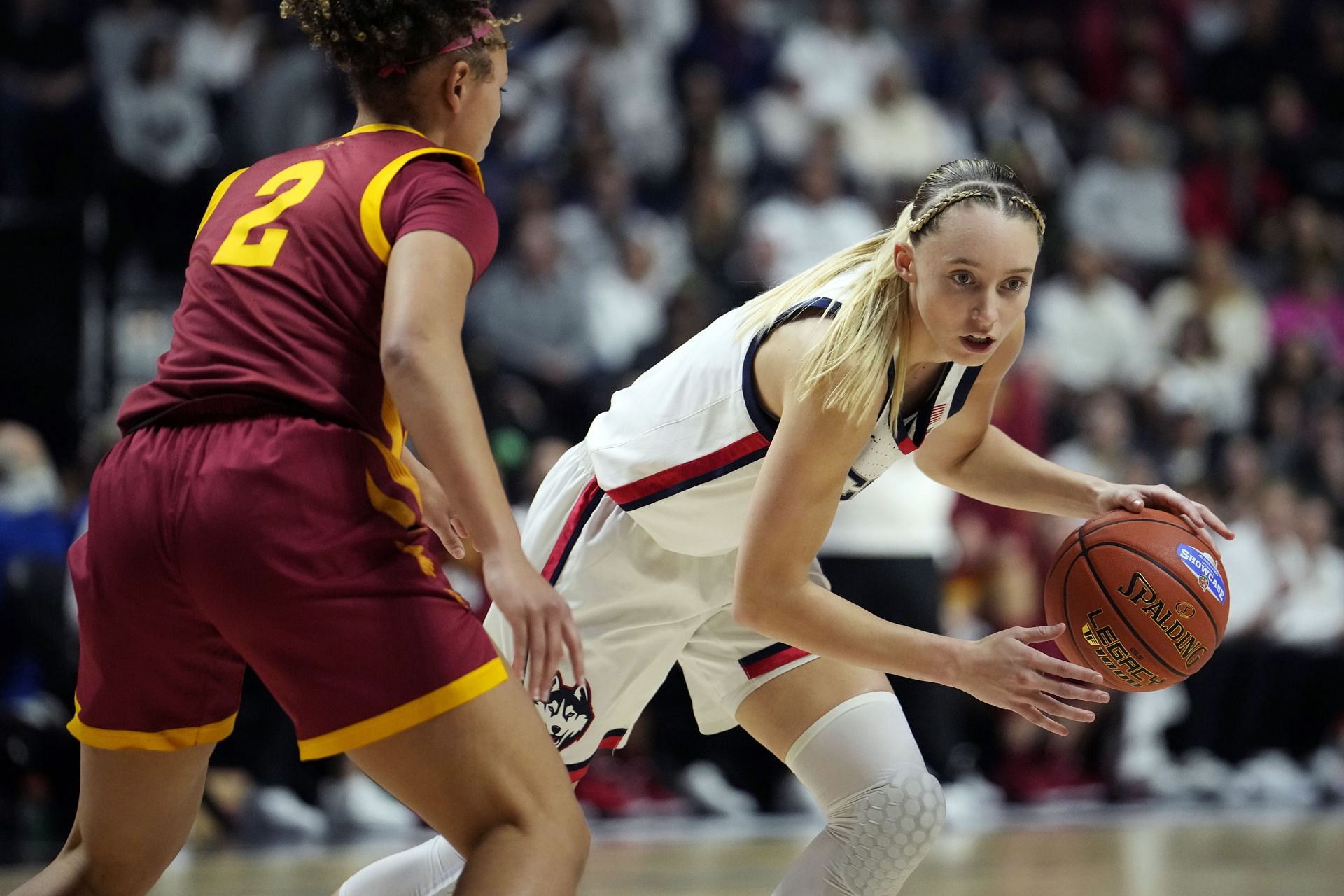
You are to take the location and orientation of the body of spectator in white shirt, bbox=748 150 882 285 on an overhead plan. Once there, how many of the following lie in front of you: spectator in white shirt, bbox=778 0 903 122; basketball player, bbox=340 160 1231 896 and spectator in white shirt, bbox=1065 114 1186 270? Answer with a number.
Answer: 1

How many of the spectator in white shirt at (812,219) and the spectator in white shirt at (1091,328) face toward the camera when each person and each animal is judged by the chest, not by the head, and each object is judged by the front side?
2

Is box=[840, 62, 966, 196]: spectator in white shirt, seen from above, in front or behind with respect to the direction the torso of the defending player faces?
in front

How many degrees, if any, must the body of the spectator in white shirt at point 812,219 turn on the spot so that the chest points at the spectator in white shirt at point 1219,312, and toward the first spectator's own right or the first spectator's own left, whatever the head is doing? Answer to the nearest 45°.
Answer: approximately 90° to the first spectator's own left

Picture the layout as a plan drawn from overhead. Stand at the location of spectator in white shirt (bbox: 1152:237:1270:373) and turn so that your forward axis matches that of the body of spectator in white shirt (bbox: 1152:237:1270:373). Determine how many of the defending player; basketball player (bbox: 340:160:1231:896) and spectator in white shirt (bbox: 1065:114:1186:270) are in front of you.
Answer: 2

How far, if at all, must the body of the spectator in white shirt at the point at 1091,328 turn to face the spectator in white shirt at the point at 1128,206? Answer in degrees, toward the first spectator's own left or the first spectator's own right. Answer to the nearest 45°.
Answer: approximately 180°

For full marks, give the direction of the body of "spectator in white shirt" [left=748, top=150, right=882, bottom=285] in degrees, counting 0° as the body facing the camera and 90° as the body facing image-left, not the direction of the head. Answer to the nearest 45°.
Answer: approximately 0°

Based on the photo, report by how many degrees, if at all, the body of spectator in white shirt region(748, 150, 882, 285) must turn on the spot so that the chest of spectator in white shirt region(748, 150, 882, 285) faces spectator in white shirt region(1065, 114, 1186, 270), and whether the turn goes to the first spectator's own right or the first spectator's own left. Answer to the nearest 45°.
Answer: approximately 135° to the first spectator's own left

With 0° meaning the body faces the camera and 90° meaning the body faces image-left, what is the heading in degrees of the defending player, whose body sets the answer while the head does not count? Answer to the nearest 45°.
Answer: approximately 225°

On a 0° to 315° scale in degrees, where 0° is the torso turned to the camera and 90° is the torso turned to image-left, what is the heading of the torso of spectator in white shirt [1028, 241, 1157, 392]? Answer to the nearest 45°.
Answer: approximately 0°

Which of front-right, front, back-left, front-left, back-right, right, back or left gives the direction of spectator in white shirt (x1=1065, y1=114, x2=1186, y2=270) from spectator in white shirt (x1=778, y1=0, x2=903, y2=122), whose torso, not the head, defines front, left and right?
left
